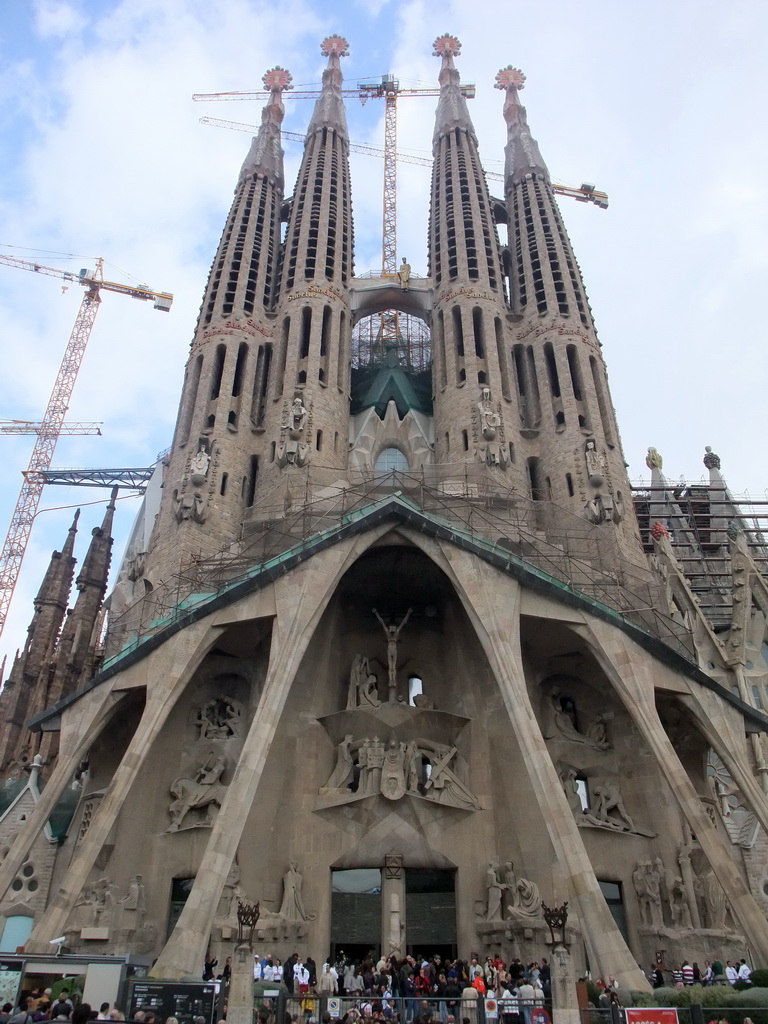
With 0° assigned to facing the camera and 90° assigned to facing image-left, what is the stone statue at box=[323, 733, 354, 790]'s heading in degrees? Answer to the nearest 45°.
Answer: approximately 270°

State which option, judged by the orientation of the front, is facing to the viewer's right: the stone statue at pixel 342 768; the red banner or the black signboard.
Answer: the stone statue

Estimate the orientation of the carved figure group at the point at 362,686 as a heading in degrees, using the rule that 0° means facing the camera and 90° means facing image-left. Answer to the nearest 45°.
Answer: approximately 315°

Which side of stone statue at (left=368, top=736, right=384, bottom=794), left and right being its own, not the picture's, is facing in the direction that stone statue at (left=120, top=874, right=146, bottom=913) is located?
right

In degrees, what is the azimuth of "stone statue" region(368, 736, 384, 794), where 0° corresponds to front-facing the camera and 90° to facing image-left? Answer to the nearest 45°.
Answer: approximately 0°

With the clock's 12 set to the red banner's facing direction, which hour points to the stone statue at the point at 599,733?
The stone statue is roughly at 6 o'clock from the red banner.

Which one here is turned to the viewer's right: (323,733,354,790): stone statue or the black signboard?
the stone statue

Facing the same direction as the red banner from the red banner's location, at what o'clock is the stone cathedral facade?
The stone cathedral facade is roughly at 5 o'clock from the red banner.

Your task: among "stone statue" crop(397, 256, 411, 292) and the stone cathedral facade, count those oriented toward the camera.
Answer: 2
